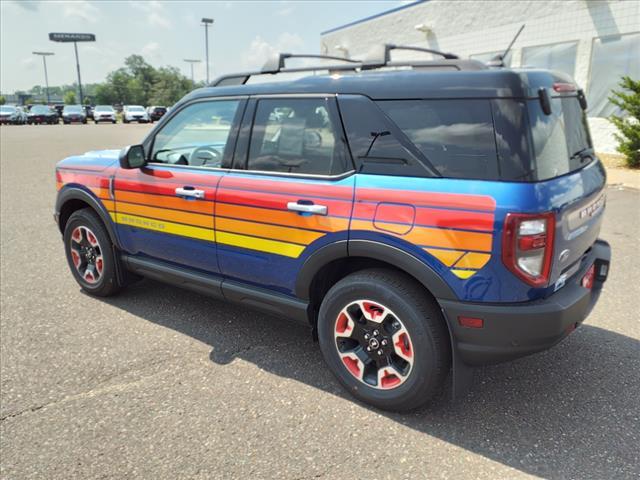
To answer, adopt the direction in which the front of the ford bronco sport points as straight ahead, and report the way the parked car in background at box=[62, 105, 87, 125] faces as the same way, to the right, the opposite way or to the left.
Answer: the opposite way

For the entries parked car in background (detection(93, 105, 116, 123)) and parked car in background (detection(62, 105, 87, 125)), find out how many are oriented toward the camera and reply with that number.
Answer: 2

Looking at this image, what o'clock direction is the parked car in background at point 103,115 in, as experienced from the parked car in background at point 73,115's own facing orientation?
the parked car in background at point 103,115 is roughly at 10 o'clock from the parked car in background at point 73,115.

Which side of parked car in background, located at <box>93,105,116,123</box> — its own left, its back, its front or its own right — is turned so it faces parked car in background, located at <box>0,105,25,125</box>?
right

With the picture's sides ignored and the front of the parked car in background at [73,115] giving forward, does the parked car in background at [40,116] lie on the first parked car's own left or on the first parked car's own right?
on the first parked car's own right

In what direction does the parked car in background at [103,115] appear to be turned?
toward the camera

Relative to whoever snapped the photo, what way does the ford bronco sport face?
facing away from the viewer and to the left of the viewer

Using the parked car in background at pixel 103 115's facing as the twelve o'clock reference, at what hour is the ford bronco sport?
The ford bronco sport is roughly at 12 o'clock from the parked car in background.

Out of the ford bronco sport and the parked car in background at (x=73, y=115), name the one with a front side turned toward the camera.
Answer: the parked car in background

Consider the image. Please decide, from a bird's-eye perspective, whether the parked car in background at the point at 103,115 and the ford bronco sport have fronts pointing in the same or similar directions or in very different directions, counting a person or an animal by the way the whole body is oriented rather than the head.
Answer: very different directions

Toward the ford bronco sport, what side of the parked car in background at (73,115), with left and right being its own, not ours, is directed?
front

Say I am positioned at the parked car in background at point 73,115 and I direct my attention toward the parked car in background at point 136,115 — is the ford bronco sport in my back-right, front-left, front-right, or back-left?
front-right

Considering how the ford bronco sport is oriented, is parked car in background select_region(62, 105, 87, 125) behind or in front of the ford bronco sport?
in front

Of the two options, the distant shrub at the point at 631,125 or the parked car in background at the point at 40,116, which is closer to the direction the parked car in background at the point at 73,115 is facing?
the distant shrub

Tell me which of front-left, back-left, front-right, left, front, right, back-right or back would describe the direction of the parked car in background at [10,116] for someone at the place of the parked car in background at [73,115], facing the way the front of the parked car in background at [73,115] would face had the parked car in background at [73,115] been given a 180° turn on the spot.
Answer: left

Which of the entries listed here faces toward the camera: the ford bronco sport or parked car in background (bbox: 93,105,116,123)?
the parked car in background

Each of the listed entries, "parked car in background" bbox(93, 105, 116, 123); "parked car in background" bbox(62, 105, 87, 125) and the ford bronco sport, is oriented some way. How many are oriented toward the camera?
2

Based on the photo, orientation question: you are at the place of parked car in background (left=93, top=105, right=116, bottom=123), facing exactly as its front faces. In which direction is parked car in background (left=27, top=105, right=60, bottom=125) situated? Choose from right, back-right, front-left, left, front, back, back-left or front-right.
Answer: right

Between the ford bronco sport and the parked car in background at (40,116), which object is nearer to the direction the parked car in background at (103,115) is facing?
the ford bronco sport

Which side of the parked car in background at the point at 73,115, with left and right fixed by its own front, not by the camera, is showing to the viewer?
front
